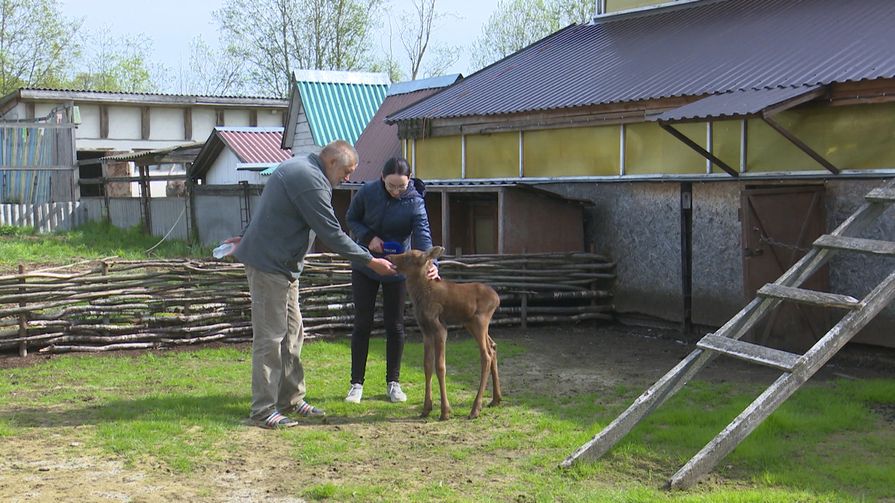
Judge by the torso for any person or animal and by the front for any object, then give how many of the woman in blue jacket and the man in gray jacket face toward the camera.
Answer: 1

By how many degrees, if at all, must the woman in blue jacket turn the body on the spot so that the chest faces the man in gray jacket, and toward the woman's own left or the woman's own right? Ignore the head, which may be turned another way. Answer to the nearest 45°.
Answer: approximately 45° to the woman's own right

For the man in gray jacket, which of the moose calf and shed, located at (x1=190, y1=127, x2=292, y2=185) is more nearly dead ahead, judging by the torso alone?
the moose calf

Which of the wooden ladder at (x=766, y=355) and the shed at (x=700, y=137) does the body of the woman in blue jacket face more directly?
the wooden ladder

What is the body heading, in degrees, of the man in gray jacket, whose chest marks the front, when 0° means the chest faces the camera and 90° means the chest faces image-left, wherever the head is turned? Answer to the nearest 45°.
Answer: approximately 270°

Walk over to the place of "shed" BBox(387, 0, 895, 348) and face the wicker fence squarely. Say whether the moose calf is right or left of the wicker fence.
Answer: left

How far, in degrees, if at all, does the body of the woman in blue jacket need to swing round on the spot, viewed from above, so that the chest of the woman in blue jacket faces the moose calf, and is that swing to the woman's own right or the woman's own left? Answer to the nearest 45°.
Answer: approximately 45° to the woman's own left

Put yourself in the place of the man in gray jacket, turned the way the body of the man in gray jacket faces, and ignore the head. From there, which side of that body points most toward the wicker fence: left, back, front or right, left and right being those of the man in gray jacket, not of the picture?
left

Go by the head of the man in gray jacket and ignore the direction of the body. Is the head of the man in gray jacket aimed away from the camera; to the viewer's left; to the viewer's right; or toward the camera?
to the viewer's right

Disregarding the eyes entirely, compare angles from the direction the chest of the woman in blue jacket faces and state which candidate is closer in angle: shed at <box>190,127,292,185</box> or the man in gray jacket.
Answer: the man in gray jacket

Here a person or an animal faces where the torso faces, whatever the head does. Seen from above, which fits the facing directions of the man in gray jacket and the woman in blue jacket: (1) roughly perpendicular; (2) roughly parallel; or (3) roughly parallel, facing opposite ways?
roughly perpendicular
